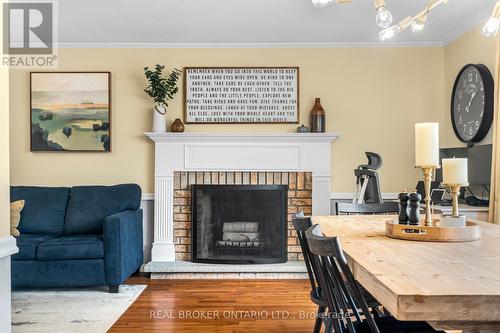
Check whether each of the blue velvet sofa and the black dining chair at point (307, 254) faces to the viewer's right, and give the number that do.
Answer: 1

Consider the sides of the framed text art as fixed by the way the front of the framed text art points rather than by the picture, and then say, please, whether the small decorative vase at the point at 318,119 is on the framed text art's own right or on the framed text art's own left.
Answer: on the framed text art's own left

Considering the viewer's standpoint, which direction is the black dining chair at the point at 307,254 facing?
facing to the right of the viewer

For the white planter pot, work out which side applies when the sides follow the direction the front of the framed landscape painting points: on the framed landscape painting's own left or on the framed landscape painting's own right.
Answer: on the framed landscape painting's own left

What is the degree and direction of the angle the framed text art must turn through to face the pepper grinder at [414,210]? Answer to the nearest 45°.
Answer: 0° — it already faces it

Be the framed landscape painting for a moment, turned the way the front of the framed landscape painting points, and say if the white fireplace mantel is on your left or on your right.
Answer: on your left

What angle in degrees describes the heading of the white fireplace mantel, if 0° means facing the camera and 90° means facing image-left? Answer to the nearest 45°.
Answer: approximately 0°

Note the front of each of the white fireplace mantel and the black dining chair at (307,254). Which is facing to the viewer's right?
the black dining chair
